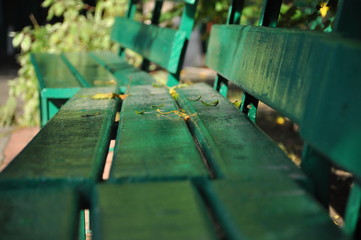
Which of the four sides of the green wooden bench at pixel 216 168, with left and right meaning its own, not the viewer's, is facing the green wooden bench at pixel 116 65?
right

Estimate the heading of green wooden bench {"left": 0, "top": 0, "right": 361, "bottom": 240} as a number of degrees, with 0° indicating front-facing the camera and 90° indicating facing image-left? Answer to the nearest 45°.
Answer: approximately 90°
